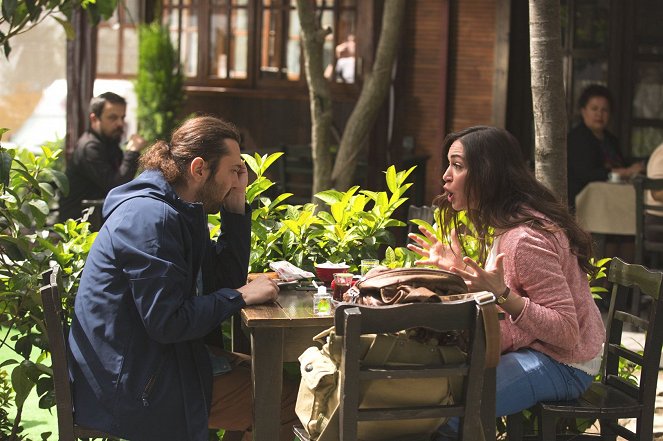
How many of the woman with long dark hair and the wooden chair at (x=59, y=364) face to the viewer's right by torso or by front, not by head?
1

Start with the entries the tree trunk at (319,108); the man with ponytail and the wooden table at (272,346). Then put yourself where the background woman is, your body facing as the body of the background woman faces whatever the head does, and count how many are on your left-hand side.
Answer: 0

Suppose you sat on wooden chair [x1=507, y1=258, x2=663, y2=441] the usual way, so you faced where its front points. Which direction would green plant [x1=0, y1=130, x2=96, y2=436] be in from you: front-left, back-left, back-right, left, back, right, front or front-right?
front-right

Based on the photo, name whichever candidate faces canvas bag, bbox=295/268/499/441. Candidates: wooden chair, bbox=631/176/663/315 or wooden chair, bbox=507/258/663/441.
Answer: wooden chair, bbox=507/258/663/441

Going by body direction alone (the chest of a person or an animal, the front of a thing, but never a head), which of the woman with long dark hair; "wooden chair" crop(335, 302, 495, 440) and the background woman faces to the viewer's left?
the woman with long dark hair

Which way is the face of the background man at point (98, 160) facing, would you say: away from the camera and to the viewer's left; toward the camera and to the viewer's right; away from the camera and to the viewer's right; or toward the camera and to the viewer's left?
toward the camera and to the viewer's right

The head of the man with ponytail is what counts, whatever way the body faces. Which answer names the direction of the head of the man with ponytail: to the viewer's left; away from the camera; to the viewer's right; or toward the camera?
to the viewer's right

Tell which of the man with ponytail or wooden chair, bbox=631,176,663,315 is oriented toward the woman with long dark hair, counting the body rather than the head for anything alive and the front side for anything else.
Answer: the man with ponytail

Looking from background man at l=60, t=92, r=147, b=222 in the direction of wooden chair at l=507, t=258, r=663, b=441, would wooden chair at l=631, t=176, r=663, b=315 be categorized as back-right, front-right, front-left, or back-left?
front-left

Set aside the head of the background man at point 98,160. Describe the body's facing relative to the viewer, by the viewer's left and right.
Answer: facing the viewer and to the right of the viewer

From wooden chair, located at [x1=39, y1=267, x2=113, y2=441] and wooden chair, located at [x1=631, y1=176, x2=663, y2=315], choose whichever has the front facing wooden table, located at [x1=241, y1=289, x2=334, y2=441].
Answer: wooden chair, located at [x1=39, y1=267, x2=113, y2=441]

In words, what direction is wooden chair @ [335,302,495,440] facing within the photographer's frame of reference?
facing away from the viewer

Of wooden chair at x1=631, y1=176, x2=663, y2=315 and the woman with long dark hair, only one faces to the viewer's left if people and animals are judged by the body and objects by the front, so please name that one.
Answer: the woman with long dark hair

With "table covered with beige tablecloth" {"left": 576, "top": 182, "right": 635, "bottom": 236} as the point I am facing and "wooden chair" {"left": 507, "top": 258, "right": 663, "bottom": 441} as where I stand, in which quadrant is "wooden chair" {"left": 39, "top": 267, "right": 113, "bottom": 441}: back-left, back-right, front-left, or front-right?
back-left

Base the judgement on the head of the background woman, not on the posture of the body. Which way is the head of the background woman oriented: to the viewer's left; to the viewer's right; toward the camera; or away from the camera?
toward the camera

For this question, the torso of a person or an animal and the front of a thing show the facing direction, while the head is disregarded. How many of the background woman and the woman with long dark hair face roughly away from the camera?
0
